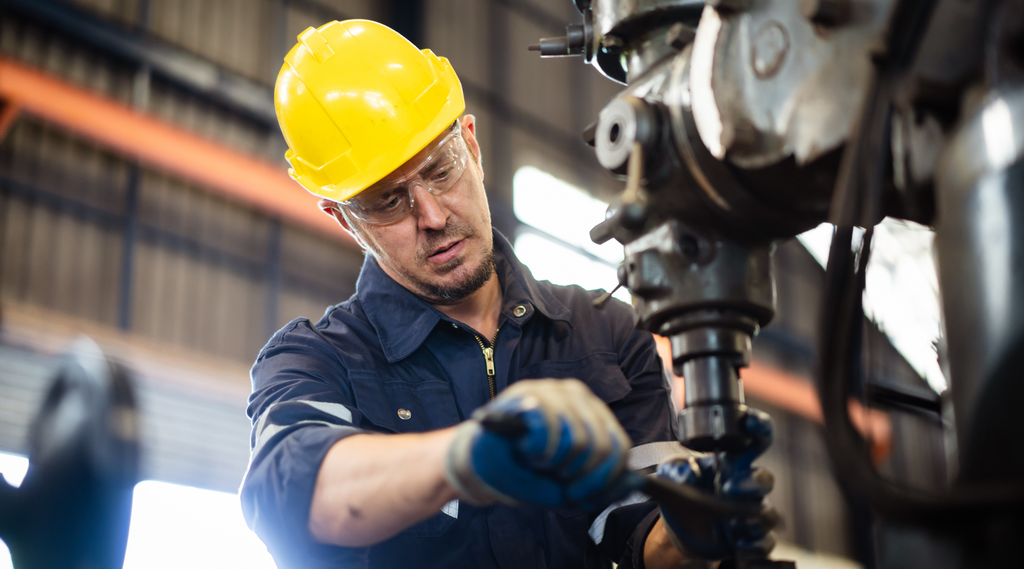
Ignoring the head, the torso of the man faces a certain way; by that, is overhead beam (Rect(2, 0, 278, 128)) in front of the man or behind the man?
behind

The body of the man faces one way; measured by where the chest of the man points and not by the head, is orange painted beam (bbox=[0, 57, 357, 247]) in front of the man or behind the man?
behind

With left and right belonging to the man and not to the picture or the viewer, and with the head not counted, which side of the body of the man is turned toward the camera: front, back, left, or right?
front

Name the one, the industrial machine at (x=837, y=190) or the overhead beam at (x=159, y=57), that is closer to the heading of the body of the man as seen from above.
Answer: the industrial machine

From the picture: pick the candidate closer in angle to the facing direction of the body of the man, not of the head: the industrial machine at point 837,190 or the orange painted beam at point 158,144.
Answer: the industrial machine
